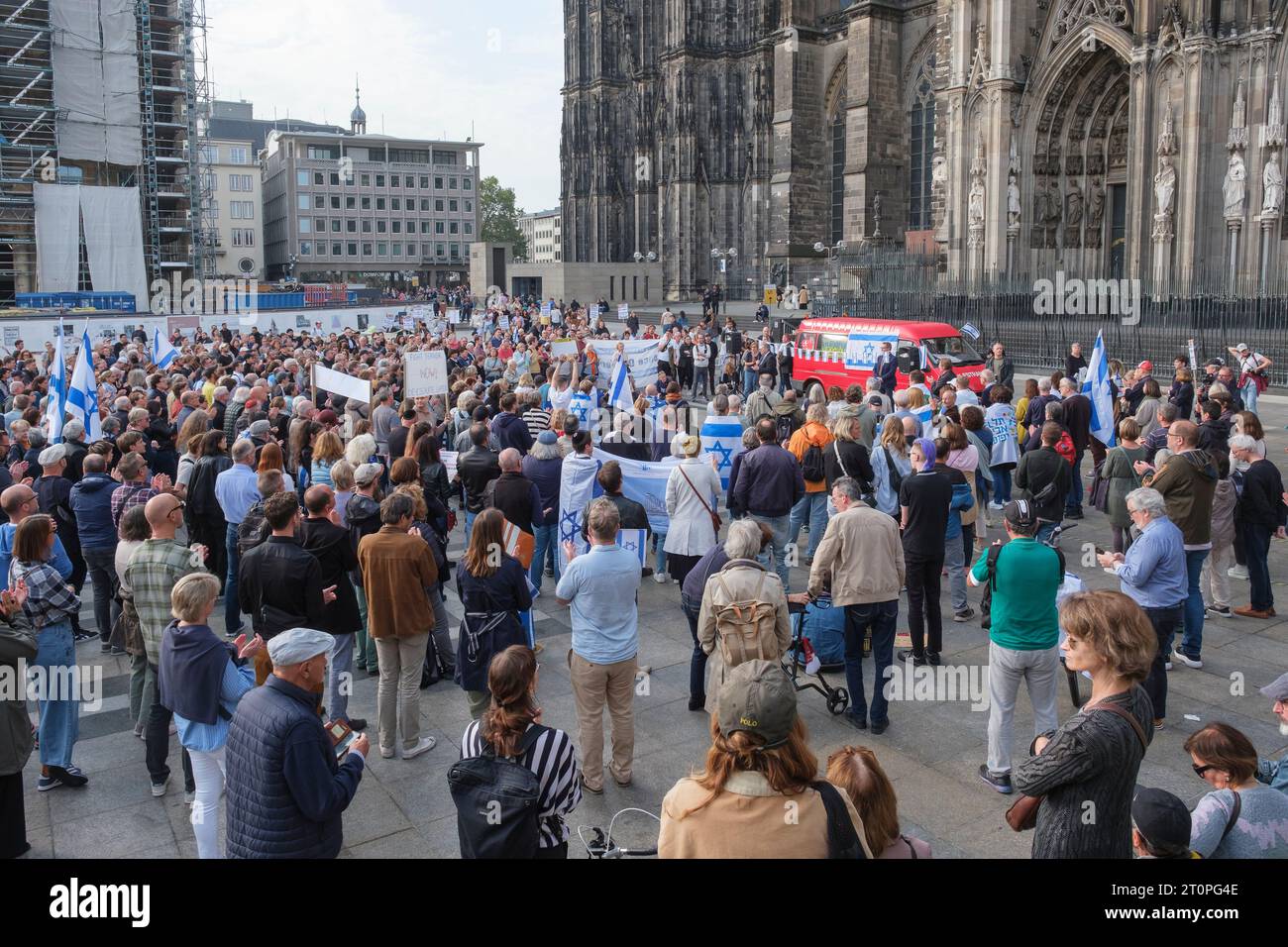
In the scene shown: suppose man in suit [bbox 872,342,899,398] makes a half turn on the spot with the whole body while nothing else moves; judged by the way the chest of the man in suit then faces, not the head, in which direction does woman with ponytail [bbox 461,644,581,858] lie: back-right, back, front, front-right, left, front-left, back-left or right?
back-right

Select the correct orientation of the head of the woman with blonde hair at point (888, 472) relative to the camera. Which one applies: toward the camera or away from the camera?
away from the camera

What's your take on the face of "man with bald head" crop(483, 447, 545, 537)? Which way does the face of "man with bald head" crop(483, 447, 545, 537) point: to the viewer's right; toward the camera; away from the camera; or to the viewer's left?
away from the camera

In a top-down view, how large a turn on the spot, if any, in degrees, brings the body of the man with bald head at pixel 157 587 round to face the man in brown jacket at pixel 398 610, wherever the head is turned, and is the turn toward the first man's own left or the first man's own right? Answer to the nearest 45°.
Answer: approximately 45° to the first man's own right

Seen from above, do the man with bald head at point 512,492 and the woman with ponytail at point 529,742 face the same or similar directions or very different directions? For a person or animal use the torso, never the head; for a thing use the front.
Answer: same or similar directions

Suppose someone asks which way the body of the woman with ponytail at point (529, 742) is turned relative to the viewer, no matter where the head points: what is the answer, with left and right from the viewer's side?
facing away from the viewer

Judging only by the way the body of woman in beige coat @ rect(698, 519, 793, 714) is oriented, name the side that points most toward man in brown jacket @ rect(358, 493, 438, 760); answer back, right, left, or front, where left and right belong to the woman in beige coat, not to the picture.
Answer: left

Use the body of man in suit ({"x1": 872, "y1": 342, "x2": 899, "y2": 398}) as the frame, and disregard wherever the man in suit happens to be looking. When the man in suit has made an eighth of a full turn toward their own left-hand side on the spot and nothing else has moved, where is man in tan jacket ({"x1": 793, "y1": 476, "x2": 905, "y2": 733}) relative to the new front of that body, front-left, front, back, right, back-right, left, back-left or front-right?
front

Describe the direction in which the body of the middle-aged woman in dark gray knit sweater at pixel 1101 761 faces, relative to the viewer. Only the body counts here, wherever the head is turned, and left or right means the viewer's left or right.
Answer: facing to the left of the viewer

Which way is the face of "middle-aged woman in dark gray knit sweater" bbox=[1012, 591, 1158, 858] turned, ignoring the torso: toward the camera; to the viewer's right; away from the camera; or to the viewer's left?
to the viewer's left

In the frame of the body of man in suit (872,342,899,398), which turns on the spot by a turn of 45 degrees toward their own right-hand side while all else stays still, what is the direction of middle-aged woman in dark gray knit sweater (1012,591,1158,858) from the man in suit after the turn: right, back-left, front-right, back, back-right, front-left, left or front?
left

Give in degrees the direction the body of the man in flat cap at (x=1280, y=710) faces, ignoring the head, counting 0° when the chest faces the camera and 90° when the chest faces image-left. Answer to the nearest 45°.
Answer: approximately 90°

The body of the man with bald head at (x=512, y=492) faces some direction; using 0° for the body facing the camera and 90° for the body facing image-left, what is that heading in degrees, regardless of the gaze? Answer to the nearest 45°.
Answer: approximately 180°
